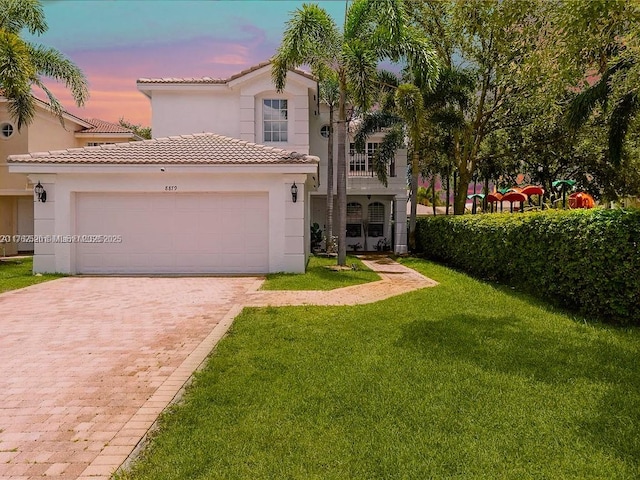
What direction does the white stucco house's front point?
toward the camera

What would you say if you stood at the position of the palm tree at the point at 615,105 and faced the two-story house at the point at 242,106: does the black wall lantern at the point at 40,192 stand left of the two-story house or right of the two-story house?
left

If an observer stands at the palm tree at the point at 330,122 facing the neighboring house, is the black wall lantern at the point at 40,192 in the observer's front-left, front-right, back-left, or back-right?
front-left

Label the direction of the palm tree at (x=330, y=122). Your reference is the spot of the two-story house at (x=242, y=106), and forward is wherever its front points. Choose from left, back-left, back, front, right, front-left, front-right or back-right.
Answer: left

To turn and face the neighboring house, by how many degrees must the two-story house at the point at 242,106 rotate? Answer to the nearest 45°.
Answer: approximately 90° to its right

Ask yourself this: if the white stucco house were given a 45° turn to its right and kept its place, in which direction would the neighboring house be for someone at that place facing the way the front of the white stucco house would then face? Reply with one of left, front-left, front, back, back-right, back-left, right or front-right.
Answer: right

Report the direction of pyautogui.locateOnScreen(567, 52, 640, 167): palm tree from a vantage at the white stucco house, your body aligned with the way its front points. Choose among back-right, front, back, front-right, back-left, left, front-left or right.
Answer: front-left

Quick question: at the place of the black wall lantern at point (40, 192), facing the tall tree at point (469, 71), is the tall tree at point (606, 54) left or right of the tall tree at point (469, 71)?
right

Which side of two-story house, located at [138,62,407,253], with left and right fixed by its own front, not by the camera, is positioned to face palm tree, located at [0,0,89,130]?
right
